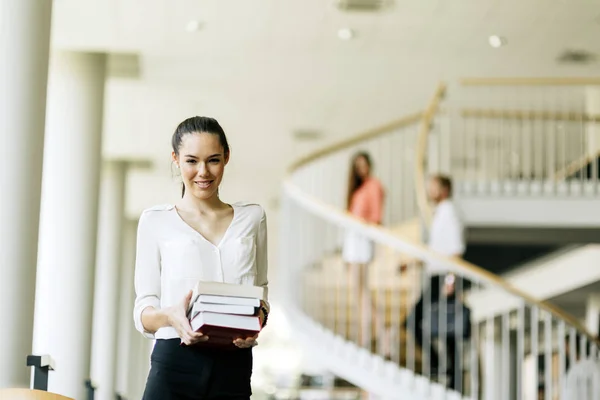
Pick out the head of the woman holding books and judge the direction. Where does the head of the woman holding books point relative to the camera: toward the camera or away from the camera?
toward the camera

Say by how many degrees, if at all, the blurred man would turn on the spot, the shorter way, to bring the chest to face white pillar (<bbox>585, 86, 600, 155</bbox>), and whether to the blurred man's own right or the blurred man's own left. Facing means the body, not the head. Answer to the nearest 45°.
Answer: approximately 135° to the blurred man's own right

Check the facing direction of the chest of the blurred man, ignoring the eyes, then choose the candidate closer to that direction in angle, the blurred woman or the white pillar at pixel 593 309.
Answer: the blurred woman

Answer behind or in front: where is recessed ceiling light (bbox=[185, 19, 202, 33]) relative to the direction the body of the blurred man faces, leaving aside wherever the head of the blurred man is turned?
in front

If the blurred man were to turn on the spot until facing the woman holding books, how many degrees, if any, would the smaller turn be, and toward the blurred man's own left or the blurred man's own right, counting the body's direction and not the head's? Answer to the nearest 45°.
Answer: approximately 90° to the blurred man's own left

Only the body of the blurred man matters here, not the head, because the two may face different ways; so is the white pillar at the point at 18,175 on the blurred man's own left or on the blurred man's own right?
on the blurred man's own left

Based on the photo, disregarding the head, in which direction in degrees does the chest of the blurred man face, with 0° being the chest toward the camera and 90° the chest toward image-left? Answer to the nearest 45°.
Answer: approximately 90°

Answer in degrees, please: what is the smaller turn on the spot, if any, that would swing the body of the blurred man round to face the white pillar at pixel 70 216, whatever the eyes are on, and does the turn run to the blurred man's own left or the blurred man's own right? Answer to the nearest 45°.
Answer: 0° — they already face it
